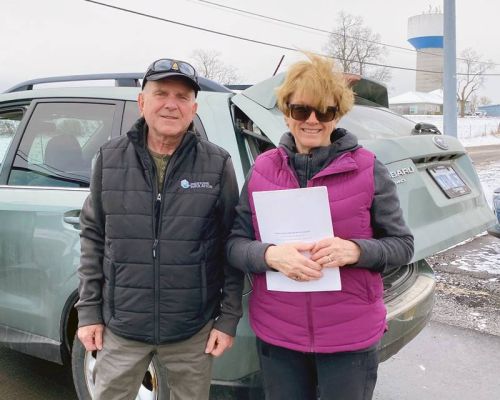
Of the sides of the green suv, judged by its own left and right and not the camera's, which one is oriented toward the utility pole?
right

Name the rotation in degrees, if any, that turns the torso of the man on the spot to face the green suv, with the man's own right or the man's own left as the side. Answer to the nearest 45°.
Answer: approximately 180°

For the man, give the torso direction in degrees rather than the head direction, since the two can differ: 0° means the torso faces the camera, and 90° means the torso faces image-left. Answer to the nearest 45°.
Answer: approximately 0°

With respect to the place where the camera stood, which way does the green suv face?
facing away from the viewer and to the left of the viewer

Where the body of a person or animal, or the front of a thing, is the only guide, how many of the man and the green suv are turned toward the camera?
1

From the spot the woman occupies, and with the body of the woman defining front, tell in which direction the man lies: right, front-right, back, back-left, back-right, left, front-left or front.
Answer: right

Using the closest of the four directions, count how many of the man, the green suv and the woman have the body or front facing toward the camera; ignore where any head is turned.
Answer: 2
